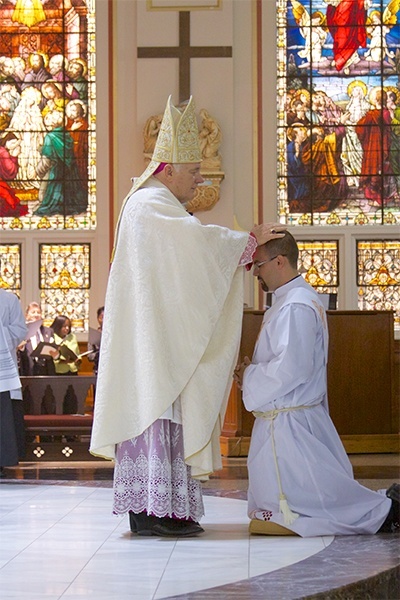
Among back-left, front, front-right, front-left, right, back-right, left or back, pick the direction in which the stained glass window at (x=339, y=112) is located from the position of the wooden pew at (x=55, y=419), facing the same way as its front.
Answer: back-left

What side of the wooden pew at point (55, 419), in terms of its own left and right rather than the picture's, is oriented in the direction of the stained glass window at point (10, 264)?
back

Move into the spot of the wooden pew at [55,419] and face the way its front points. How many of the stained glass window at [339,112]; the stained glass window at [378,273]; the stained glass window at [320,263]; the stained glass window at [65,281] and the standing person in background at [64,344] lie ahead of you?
0

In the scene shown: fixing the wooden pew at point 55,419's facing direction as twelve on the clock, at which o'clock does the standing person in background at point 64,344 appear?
The standing person in background is roughly at 6 o'clock from the wooden pew.

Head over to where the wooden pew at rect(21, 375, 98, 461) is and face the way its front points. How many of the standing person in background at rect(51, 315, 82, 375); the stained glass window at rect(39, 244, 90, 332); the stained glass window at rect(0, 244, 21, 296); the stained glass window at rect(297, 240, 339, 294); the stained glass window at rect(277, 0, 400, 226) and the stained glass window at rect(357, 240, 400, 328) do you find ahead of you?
0

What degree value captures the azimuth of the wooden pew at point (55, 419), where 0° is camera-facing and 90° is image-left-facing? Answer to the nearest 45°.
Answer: approximately 0°

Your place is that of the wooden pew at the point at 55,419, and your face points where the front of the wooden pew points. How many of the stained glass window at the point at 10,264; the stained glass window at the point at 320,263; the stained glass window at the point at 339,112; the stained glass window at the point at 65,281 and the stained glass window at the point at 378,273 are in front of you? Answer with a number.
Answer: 0

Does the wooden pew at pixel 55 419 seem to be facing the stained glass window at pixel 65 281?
no

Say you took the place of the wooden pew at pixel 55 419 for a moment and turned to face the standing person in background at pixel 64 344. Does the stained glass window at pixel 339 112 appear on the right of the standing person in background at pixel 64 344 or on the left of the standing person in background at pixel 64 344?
right

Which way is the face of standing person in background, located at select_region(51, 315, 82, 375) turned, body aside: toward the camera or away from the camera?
toward the camera

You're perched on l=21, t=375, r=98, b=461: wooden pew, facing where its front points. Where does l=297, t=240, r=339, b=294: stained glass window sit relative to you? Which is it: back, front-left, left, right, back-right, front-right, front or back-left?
back-left
